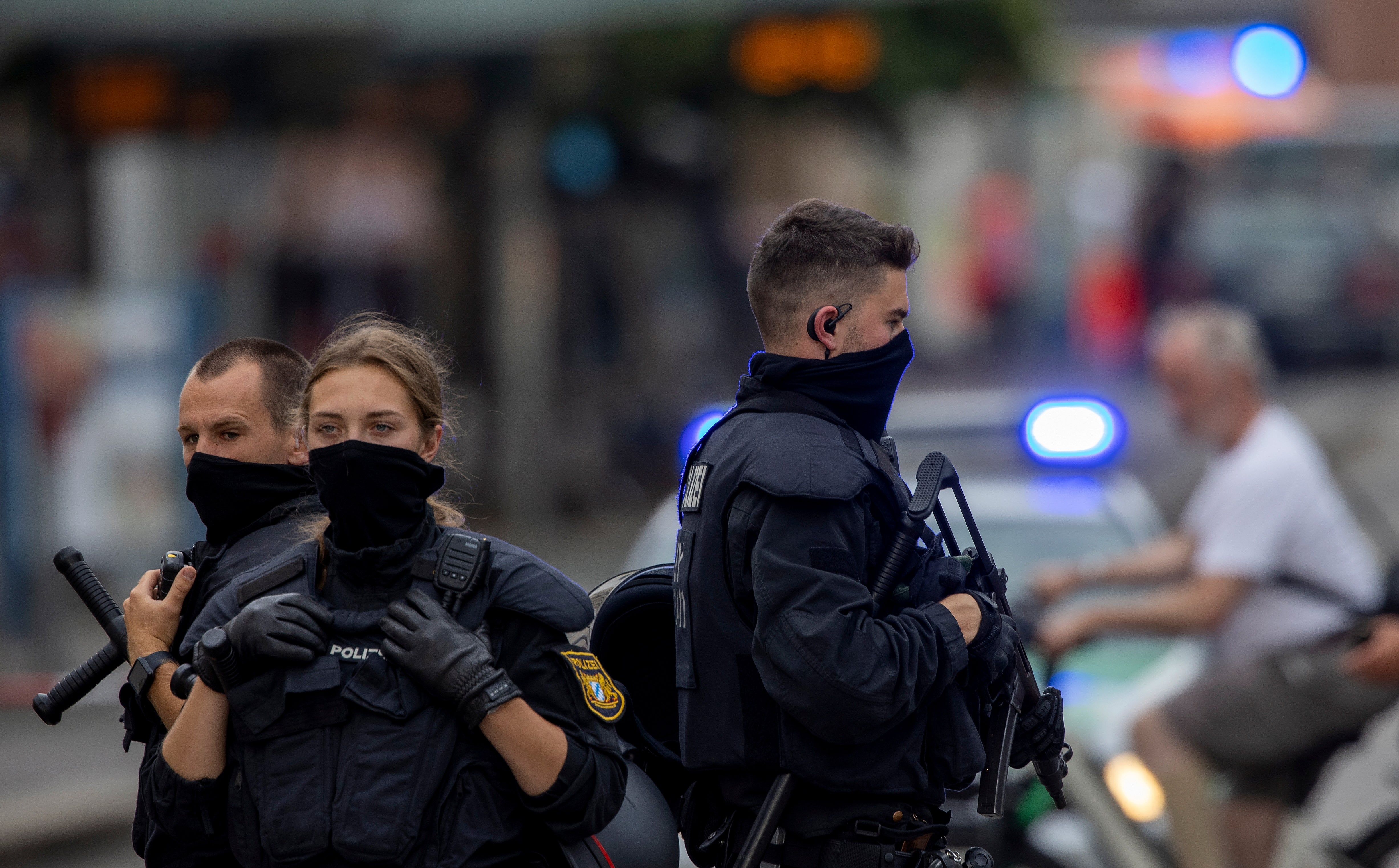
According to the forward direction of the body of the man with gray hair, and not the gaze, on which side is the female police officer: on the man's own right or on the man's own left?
on the man's own left

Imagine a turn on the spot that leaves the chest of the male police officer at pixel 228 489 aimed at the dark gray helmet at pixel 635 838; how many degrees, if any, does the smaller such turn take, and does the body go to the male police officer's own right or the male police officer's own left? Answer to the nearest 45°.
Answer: approximately 90° to the male police officer's own left

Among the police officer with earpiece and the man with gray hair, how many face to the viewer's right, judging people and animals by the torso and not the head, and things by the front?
1

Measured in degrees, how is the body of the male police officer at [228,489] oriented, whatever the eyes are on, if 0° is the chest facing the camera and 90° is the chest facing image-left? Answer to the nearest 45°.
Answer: approximately 45°

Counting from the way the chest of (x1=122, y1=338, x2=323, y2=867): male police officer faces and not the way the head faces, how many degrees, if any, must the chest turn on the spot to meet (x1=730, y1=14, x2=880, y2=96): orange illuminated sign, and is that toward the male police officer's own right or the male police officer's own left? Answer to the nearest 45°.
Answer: approximately 180°

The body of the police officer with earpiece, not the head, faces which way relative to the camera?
to the viewer's right

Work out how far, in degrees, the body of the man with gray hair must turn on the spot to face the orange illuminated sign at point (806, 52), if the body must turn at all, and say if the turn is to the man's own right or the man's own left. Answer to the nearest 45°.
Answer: approximately 45° to the man's own right

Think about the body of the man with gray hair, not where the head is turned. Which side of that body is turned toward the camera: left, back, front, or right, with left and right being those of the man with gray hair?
left

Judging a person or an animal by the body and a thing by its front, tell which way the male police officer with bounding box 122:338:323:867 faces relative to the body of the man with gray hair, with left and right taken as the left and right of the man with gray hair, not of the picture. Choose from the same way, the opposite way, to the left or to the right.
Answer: to the left

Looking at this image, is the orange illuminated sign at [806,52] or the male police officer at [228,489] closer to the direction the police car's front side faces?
the male police officer

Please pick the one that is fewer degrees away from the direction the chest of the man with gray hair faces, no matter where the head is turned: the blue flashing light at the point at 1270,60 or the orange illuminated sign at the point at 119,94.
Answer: the orange illuminated sign

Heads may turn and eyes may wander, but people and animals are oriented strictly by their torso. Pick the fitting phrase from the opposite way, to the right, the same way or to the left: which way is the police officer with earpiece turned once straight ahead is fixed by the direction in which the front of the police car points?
to the left

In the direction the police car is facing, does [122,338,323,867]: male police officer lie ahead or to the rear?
ahead

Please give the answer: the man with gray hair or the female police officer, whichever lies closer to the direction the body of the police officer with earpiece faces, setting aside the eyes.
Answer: the man with gray hair

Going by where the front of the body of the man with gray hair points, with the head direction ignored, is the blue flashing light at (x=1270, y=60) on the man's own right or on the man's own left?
on the man's own right

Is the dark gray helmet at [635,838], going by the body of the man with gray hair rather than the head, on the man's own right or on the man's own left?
on the man's own left

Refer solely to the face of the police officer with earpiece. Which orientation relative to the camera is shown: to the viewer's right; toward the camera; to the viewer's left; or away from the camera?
to the viewer's right
